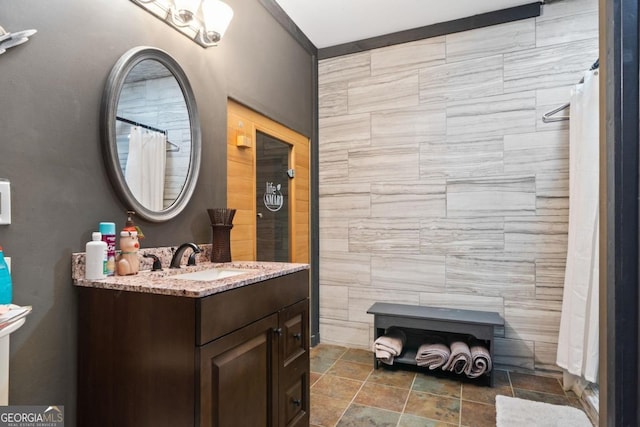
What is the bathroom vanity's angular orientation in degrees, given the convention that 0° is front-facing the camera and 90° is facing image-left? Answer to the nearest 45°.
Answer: approximately 315°

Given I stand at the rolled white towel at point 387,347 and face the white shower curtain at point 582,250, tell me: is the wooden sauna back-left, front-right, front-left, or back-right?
back-right

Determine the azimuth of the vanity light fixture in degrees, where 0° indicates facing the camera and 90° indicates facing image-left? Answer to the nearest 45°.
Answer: approximately 315°

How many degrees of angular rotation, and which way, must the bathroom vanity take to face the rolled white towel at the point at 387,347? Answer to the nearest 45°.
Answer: approximately 90° to its left
